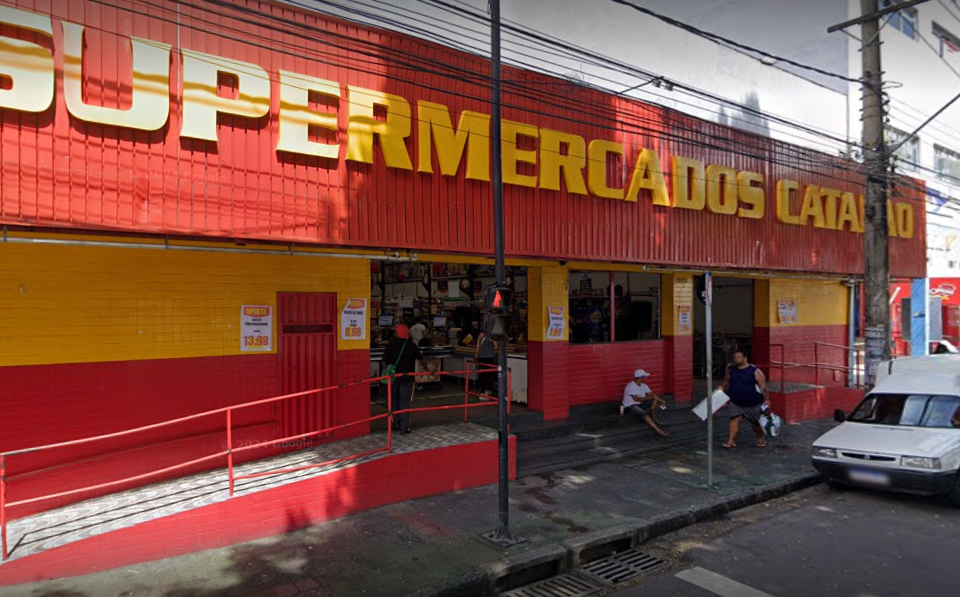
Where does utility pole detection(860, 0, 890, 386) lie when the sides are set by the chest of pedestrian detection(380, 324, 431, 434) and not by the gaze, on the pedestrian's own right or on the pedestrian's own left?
on the pedestrian's own right

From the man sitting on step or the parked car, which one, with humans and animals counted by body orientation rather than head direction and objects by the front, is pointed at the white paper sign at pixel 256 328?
the parked car

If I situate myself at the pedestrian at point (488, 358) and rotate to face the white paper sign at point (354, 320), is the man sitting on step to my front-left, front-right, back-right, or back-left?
back-left

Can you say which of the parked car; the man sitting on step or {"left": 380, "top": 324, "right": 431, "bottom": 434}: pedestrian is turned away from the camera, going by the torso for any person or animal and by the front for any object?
the pedestrian

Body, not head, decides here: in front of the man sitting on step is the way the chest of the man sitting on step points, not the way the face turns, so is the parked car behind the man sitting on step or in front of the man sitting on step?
in front

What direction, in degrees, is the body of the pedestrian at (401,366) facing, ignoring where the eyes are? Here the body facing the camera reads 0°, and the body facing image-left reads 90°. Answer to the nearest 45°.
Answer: approximately 180°

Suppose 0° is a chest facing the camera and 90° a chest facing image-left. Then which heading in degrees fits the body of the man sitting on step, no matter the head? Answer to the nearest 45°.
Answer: approximately 315°

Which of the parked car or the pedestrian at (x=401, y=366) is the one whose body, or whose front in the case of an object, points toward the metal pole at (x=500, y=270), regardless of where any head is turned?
the parked car

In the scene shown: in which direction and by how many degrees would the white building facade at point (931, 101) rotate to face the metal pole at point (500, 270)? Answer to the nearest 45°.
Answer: approximately 45° to its right

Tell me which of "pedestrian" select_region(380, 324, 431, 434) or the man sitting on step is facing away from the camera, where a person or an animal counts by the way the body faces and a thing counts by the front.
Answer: the pedestrian

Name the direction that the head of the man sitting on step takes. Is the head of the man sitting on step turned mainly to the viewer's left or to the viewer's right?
to the viewer's right

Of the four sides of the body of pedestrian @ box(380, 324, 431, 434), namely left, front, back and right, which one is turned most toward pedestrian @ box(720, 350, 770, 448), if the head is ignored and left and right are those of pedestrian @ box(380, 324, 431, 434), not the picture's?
right

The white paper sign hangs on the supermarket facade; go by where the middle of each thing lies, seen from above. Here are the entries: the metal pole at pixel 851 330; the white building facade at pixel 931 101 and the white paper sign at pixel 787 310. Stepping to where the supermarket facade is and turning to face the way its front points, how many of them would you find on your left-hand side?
3

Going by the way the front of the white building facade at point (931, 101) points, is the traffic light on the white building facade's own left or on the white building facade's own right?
on the white building facade's own right

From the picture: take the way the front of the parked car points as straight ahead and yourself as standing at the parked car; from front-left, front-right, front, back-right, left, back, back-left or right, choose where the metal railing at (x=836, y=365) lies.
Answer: back-right

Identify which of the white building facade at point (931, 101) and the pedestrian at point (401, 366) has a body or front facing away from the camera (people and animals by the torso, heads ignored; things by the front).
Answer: the pedestrian
